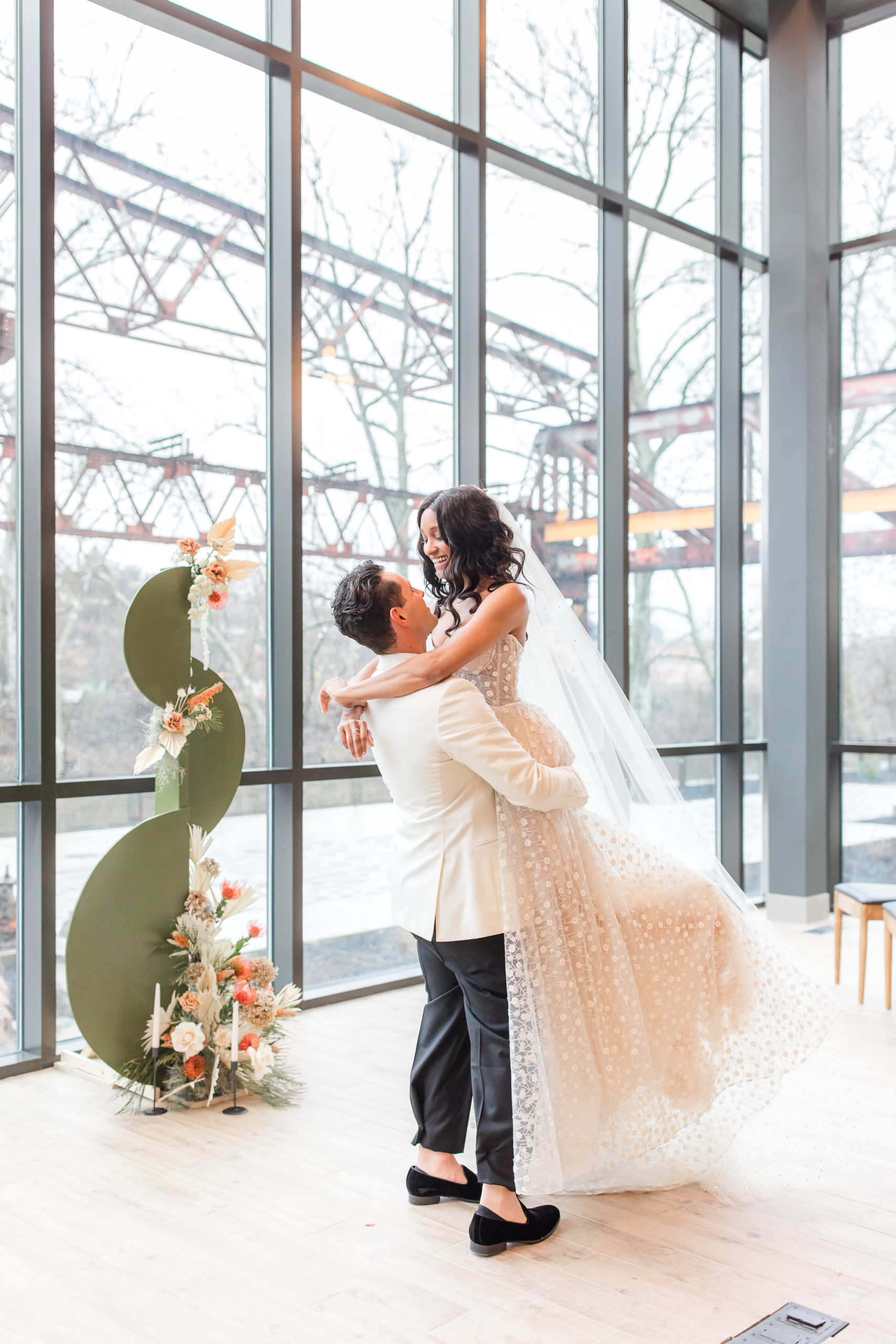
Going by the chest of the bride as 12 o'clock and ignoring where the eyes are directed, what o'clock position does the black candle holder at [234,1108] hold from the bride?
The black candle holder is roughly at 1 o'clock from the bride.

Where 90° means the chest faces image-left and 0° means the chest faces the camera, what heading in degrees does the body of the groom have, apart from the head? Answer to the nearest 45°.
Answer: approximately 225°

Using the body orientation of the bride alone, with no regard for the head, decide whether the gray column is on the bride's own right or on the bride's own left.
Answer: on the bride's own right

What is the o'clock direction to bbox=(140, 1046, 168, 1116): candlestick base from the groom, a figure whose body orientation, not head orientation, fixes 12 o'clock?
The candlestick base is roughly at 9 o'clock from the groom.

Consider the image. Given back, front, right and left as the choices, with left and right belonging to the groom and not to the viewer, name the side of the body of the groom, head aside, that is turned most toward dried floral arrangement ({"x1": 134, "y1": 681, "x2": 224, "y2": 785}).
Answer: left

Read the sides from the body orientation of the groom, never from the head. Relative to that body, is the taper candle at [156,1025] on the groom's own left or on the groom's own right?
on the groom's own left

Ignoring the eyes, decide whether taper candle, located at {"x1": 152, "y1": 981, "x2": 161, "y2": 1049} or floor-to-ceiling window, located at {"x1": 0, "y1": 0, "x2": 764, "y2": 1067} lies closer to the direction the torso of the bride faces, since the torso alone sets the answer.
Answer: the taper candle

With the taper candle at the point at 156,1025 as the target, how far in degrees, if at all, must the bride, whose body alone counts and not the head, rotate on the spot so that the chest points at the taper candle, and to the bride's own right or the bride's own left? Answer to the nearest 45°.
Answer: approximately 45° to the bride's own right

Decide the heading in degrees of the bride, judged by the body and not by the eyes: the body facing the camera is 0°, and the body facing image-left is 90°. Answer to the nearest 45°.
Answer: approximately 90°

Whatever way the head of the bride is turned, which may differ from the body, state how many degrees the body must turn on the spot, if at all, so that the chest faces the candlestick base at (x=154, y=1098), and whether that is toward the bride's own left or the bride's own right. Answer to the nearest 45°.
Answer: approximately 45° to the bride's own right

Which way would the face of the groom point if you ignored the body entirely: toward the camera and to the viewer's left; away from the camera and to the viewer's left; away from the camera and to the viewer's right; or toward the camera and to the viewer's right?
away from the camera and to the viewer's right
